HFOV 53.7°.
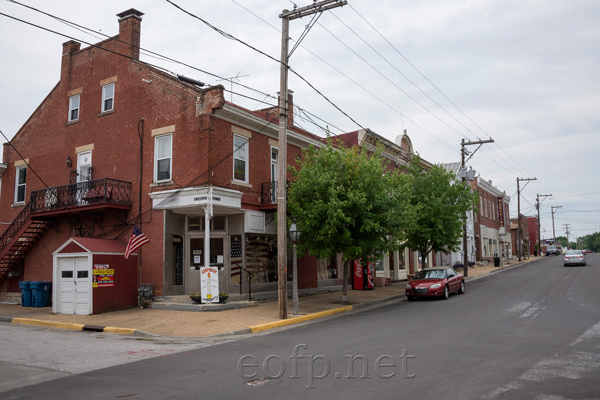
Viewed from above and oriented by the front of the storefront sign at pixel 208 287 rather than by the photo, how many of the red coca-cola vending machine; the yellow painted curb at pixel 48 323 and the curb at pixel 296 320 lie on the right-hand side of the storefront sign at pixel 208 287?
1

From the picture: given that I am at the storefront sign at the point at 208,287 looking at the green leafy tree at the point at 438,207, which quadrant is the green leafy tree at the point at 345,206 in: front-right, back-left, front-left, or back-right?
front-right

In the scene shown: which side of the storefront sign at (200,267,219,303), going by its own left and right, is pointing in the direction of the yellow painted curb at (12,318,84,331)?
right

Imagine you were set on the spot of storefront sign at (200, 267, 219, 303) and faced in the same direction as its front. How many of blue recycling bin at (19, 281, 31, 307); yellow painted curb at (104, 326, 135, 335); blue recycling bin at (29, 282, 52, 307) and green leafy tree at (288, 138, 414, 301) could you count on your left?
1

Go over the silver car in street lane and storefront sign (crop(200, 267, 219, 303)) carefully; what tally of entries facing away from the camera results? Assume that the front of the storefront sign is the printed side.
1

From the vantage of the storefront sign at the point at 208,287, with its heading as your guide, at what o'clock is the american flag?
The american flag is roughly at 4 o'clock from the storefront sign.

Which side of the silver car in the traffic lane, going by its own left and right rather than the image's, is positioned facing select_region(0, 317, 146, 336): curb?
back

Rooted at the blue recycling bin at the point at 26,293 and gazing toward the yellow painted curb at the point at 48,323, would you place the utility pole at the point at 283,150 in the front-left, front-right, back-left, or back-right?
front-left

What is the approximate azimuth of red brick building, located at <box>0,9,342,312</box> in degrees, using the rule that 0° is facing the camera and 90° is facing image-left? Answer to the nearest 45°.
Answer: approximately 315°

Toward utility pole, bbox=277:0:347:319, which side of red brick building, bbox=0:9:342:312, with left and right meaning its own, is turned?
front

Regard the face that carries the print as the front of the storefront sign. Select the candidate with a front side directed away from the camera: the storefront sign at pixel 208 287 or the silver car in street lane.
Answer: the silver car in street lane

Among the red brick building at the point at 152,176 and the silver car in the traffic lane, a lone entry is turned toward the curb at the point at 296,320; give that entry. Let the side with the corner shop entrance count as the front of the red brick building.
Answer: the red brick building

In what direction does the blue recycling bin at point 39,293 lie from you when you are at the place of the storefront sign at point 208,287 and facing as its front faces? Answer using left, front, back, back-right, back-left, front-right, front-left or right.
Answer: back-right

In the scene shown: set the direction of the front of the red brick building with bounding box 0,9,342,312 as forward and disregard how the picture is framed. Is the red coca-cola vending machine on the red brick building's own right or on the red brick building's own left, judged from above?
on the red brick building's own left

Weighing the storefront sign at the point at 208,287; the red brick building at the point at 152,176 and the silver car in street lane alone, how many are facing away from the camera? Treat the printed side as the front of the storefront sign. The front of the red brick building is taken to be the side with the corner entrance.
1

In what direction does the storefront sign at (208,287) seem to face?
toward the camera

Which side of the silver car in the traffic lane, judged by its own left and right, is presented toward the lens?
back
